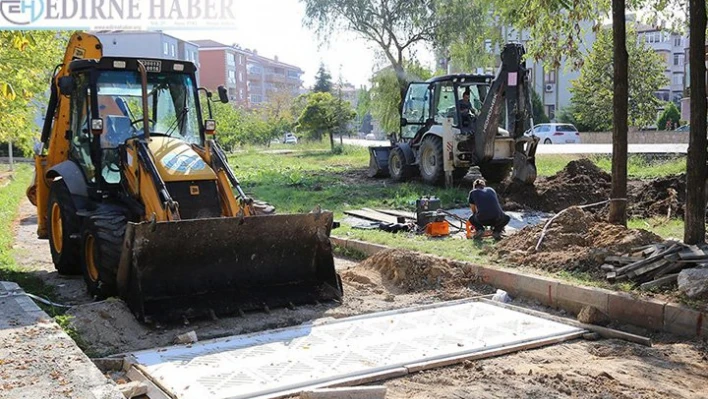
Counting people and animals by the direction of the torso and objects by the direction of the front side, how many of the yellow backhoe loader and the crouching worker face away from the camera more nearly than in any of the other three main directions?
1

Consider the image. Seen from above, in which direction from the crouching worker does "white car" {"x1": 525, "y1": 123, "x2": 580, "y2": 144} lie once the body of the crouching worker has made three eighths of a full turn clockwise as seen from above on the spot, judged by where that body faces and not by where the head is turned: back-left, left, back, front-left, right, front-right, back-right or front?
back-left

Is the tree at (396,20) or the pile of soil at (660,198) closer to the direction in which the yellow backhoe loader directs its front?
the pile of soil

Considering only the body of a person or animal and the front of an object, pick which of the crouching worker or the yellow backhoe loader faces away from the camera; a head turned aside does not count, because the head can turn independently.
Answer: the crouching worker

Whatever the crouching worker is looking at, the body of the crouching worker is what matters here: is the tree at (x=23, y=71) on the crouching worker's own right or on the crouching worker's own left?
on the crouching worker's own left

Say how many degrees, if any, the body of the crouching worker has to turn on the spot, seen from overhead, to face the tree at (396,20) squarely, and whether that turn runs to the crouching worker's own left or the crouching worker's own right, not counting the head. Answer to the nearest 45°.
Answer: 0° — they already face it

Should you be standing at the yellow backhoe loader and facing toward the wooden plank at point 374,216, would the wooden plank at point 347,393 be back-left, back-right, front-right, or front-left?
back-right

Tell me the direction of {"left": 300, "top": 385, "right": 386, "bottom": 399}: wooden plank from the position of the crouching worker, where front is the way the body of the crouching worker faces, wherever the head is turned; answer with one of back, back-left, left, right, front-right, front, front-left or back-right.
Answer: back

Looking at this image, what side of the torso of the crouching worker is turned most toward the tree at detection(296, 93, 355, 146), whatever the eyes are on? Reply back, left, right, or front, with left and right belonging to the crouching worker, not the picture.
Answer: front

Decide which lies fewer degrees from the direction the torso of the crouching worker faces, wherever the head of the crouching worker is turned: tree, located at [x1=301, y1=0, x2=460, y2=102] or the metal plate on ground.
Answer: the tree

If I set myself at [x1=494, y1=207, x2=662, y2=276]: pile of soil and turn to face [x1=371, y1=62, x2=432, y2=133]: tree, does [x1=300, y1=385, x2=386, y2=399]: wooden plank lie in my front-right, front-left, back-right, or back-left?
back-left

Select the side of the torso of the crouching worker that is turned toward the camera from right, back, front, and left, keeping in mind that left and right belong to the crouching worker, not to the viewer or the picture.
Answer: back

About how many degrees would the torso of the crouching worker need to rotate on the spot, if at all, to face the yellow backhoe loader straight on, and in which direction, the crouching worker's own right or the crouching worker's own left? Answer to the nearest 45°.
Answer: approximately 135° to the crouching worker's own left
